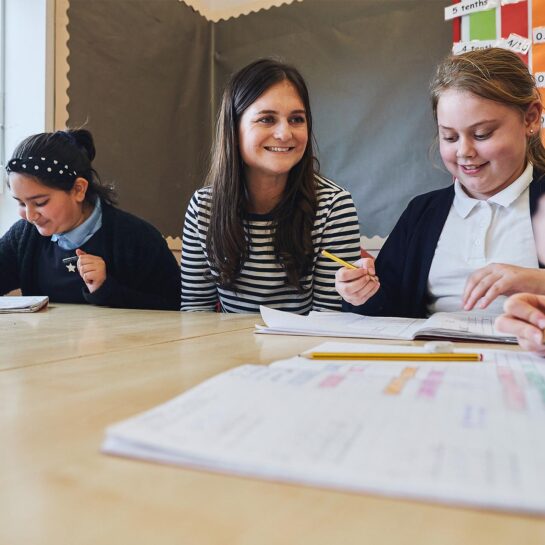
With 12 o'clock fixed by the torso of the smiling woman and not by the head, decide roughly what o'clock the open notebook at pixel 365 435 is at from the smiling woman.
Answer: The open notebook is roughly at 12 o'clock from the smiling woman.

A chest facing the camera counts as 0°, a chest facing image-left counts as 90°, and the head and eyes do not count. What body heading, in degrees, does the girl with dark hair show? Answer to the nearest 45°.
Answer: approximately 45°

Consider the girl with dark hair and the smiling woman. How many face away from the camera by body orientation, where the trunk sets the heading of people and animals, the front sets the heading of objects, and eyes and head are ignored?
0

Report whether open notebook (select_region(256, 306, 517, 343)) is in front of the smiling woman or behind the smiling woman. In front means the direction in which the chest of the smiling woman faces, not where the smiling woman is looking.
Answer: in front

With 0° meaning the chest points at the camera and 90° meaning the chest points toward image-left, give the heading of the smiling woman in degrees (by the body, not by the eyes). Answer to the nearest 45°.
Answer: approximately 0°

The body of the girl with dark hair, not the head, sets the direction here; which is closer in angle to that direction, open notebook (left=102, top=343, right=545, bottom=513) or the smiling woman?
the open notebook

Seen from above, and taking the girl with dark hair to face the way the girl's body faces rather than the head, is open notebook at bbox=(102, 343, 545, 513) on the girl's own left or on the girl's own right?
on the girl's own left

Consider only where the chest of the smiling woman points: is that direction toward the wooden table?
yes

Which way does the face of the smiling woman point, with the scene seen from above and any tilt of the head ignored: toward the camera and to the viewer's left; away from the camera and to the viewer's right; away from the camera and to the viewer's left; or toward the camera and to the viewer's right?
toward the camera and to the viewer's right

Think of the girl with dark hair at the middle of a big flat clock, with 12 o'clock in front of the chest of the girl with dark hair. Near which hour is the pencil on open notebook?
The pencil on open notebook is roughly at 10 o'clock from the girl with dark hair.
